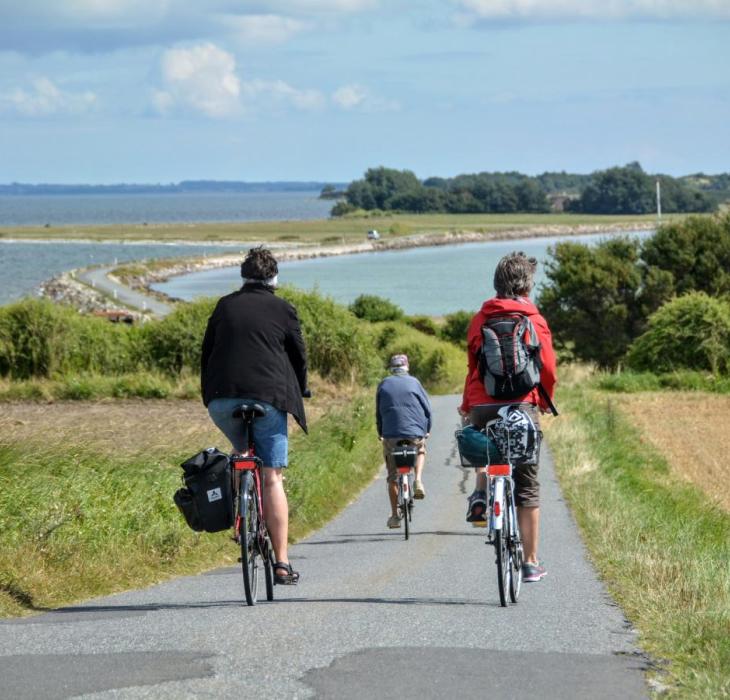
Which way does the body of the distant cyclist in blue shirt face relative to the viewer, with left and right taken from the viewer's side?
facing away from the viewer

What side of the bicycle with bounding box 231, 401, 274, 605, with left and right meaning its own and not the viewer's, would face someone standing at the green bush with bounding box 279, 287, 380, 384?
front

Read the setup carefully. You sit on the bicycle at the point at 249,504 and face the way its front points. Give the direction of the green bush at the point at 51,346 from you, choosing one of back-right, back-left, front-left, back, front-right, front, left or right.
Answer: front

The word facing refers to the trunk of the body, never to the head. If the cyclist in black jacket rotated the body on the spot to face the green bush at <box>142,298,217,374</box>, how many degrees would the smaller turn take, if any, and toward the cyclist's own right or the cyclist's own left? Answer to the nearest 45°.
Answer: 0° — they already face it

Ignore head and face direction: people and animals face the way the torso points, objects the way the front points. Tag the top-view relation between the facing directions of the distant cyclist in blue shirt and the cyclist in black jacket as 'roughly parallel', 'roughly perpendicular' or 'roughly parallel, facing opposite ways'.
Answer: roughly parallel

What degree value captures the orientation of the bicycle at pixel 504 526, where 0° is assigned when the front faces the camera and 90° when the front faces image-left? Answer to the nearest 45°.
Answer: approximately 180°

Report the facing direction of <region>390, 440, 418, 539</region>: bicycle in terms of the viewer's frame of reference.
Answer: facing away from the viewer

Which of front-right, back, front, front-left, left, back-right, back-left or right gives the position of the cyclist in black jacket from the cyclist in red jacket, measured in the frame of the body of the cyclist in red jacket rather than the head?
left

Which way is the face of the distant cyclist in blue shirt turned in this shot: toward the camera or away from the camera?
away from the camera

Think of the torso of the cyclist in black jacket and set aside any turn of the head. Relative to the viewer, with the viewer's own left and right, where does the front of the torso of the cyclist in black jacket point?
facing away from the viewer

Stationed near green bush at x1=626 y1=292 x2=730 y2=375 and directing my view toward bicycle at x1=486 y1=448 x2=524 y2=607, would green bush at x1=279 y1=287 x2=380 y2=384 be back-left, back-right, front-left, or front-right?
front-right

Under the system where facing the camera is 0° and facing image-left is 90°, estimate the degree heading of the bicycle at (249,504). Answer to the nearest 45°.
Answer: approximately 180°

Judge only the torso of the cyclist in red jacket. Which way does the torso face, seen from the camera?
away from the camera

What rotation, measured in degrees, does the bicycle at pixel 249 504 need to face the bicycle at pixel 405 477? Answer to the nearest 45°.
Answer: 0° — it already faces it

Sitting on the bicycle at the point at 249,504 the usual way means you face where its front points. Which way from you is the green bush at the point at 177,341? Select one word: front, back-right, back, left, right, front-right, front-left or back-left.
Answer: front

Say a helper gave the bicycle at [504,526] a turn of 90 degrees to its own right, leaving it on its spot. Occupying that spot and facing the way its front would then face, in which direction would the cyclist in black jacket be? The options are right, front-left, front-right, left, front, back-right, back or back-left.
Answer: back
